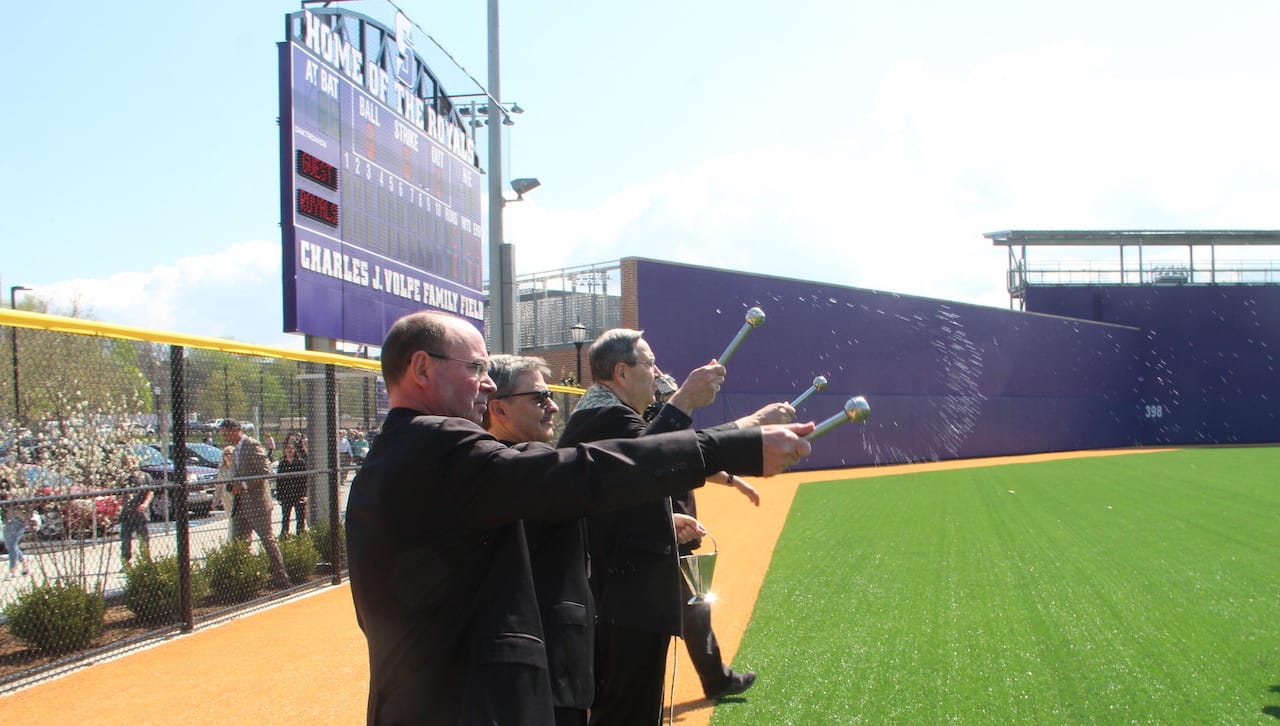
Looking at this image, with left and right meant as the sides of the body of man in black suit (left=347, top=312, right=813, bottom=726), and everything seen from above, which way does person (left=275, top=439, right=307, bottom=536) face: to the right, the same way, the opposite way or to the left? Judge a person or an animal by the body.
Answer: to the right

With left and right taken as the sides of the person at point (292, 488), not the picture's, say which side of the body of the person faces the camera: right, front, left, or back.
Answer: front

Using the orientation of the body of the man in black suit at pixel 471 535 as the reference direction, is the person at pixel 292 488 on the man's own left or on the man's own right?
on the man's own left

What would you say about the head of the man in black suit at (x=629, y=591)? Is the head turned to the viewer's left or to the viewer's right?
to the viewer's right

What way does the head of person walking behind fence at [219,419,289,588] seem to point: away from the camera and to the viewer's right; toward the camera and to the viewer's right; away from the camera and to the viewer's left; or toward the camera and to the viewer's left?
toward the camera and to the viewer's left

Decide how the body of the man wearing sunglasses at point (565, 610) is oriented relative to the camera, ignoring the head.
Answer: to the viewer's right

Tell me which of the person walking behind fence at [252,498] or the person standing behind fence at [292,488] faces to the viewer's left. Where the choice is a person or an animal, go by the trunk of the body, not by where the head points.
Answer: the person walking behind fence at [252,498]

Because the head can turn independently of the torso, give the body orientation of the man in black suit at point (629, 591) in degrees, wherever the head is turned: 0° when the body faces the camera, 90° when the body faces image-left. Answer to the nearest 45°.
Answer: approximately 270°

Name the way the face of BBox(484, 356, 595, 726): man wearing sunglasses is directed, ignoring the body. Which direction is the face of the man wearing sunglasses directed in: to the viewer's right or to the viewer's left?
to the viewer's right

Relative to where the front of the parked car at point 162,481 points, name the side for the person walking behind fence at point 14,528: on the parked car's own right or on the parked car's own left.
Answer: on the parked car's own right

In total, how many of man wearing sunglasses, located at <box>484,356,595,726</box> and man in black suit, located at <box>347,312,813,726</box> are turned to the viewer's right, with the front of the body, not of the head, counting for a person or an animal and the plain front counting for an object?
2
